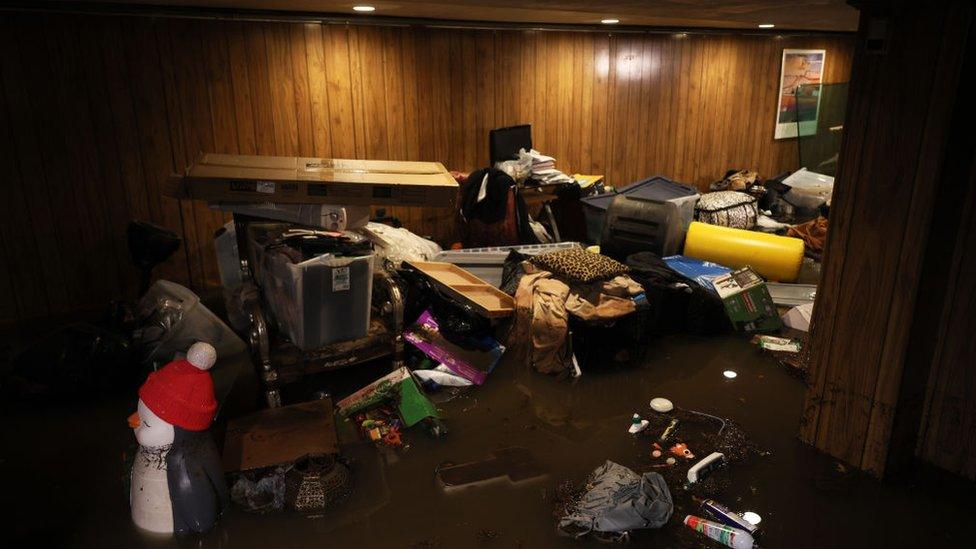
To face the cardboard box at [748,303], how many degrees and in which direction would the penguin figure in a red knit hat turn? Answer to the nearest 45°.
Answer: approximately 180°

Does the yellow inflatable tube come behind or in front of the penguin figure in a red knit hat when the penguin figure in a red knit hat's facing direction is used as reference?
behind

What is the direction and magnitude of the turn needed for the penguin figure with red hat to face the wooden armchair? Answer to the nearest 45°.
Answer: approximately 135° to its right

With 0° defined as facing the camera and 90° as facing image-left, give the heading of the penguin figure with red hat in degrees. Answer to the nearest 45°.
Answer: approximately 90°

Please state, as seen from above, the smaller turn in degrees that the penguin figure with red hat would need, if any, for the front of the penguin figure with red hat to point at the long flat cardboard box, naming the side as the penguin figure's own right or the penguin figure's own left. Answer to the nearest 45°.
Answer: approximately 135° to the penguin figure's own right

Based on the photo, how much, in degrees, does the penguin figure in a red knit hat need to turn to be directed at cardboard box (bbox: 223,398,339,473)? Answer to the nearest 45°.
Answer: approximately 135° to its right

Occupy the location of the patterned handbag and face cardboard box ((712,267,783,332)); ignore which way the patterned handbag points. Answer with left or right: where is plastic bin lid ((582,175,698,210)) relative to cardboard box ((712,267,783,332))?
right

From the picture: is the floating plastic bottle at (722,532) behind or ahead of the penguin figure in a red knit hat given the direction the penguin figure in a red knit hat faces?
behind

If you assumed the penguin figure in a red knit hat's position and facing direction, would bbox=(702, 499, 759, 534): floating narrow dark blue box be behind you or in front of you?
behind
